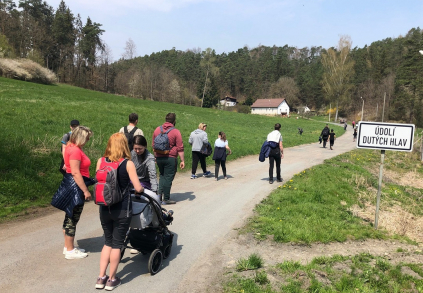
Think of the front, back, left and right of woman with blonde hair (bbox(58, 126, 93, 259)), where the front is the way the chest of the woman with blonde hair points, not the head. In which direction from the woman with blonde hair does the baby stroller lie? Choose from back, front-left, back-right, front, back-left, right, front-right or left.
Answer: front-right

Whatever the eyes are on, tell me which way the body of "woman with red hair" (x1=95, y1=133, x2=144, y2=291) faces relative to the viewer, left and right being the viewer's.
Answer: facing away from the viewer and to the right of the viewer

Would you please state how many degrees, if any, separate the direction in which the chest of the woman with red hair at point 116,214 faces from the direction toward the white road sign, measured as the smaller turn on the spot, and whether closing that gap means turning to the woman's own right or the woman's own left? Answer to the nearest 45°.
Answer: approximately 45° to the woman's own right

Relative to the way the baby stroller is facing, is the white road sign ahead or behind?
ahead

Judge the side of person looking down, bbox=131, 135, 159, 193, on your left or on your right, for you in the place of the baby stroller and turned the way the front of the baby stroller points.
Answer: on your left

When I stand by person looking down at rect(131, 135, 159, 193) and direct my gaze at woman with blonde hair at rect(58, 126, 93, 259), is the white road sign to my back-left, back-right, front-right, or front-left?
back-left

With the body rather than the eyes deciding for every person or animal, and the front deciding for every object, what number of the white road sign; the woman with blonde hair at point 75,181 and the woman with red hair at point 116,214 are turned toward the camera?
1

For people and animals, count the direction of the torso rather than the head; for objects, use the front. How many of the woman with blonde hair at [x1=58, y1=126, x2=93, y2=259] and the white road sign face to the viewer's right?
1

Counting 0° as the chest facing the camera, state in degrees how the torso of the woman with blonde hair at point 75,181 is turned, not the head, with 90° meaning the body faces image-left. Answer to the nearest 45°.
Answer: approximately 270°

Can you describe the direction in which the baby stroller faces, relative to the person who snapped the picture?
facing away from the viewer and to the right of the viewer

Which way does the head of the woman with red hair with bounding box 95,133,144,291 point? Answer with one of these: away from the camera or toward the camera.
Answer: away from the camera
